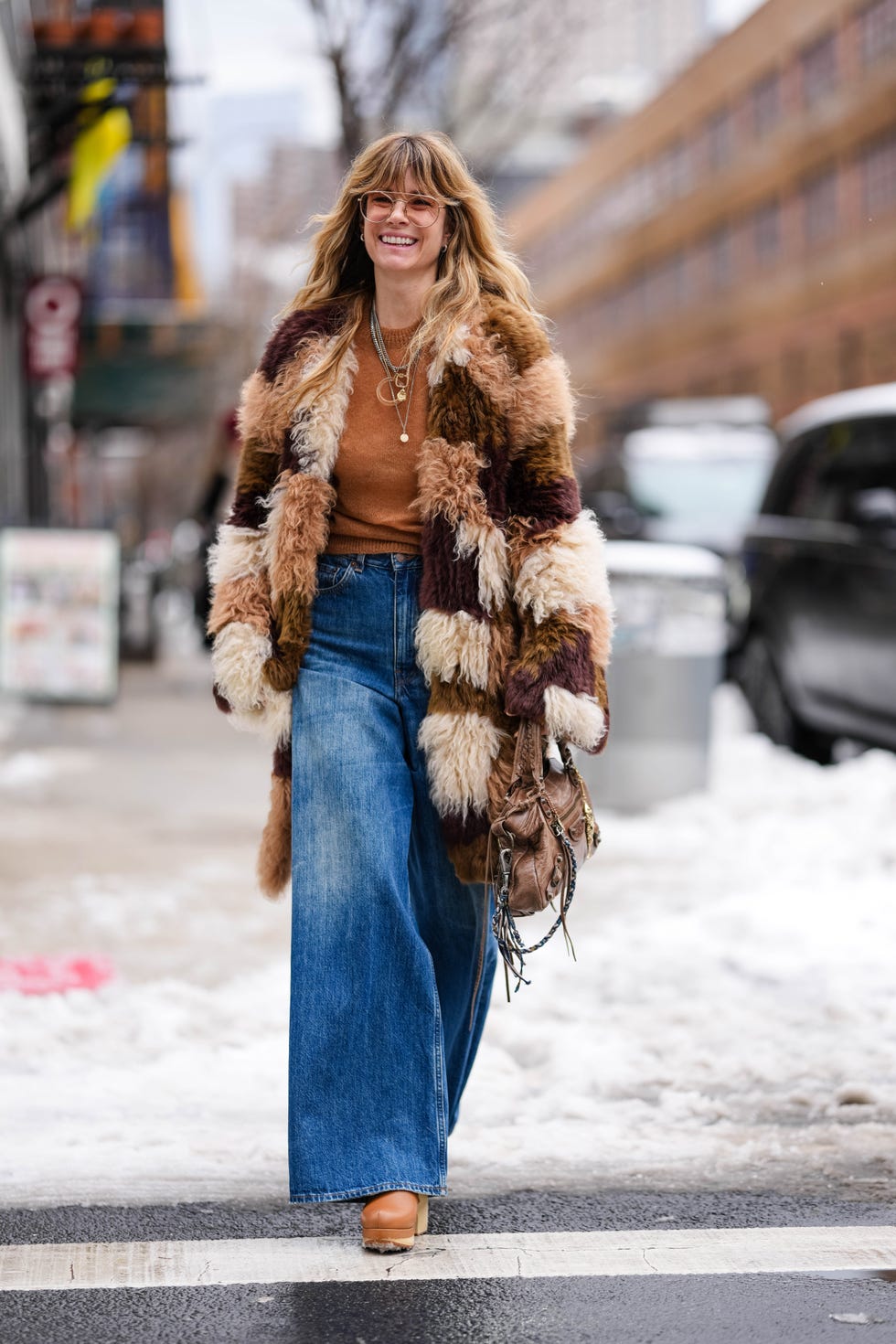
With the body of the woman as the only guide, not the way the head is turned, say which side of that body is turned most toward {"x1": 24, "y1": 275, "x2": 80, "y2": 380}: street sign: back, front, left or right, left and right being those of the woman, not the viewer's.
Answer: back

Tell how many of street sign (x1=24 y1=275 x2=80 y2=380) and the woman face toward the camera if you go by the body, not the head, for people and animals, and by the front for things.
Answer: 2

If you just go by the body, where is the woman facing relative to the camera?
toward the camera

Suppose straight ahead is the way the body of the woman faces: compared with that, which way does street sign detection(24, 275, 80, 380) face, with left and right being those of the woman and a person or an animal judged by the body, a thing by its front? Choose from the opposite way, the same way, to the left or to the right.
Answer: the same way

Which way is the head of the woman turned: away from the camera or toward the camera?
toward the camera

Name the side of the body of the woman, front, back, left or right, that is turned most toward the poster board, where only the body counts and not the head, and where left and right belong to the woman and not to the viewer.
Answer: back

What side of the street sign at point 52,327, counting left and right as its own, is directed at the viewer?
front

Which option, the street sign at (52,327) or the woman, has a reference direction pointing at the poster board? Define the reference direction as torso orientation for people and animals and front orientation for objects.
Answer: the street sign

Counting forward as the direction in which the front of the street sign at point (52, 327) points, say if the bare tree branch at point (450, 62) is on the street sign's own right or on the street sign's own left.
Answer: on the street sign's own left

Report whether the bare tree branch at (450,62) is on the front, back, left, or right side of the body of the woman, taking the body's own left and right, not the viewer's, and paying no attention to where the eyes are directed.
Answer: back

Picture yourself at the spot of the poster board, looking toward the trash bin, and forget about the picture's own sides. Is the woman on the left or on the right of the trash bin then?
right
